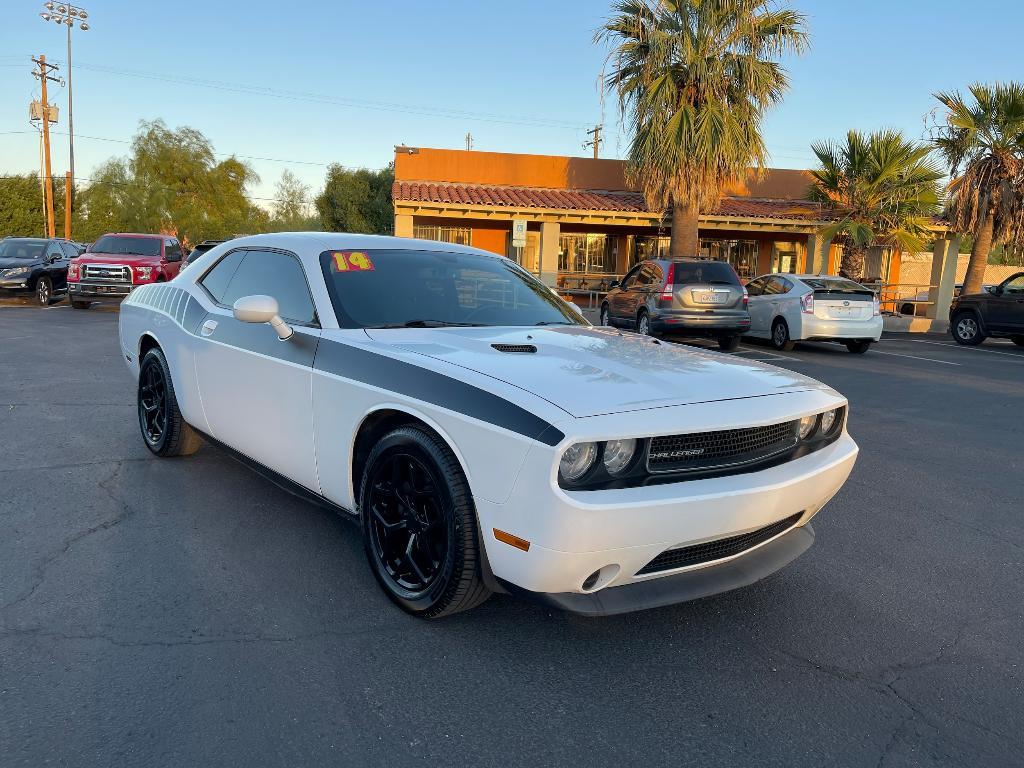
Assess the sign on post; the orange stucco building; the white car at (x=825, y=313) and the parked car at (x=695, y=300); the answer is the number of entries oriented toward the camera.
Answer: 2

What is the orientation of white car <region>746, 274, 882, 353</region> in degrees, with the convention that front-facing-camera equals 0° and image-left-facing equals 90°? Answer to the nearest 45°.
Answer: approximately 135°

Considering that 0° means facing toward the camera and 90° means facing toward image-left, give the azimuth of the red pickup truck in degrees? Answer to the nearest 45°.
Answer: approximately 45°

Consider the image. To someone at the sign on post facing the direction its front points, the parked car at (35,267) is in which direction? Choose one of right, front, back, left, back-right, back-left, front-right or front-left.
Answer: right

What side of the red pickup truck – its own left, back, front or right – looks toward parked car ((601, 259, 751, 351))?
left

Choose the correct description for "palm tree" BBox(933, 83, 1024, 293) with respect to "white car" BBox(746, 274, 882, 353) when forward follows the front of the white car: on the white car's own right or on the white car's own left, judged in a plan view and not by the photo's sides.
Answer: on the white car's own right

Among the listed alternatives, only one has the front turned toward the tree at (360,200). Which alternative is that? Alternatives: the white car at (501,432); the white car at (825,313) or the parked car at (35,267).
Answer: the white car at (825,313)

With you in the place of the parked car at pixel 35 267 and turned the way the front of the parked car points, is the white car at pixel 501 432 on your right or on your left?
on your left

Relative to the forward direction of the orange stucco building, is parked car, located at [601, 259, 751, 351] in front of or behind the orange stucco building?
in front

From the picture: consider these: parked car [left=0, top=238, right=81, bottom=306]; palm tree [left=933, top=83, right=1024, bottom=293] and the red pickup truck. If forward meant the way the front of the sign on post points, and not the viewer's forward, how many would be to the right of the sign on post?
2

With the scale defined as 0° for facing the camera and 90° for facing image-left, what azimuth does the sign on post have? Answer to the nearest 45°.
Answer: approximately 0°

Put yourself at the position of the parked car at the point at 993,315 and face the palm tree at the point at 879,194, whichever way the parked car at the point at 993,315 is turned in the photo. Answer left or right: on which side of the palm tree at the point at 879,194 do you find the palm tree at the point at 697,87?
left

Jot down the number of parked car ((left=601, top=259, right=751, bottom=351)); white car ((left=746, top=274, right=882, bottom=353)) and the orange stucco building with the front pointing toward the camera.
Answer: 1
